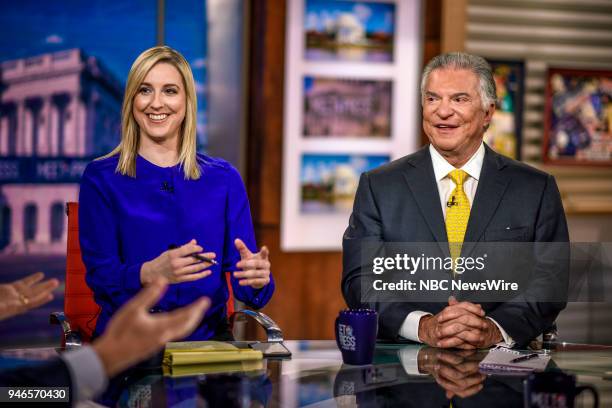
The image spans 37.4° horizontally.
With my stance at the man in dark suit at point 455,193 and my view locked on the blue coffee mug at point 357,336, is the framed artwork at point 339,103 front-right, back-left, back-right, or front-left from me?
back-right

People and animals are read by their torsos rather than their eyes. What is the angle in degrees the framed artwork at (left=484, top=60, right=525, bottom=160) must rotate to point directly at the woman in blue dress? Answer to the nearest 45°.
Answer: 0° — it already faces them

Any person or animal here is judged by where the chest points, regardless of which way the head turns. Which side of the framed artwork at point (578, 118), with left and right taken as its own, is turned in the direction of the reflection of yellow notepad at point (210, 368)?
front

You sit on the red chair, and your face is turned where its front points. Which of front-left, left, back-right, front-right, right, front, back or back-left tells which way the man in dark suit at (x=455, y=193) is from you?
left

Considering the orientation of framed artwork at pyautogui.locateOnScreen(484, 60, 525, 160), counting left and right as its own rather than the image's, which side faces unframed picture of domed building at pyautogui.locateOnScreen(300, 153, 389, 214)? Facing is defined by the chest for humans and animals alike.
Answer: right

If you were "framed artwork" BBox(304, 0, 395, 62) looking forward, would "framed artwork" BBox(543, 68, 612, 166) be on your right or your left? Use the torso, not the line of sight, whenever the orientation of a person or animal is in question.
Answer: on your left

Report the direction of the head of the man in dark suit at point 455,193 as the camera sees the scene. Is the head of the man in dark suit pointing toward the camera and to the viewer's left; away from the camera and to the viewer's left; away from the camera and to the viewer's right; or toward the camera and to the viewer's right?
toward the camera and to the viewer's left

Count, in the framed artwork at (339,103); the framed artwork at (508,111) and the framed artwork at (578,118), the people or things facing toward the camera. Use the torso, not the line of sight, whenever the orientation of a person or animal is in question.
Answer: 3

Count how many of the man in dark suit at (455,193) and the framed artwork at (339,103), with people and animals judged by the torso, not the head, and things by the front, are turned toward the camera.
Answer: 2

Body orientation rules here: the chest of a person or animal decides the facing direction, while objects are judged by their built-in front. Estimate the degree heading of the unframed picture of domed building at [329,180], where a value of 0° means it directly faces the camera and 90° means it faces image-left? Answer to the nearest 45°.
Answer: approximately 0°

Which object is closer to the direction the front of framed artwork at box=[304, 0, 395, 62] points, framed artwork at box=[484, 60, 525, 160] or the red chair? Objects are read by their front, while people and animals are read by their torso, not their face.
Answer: the red chair

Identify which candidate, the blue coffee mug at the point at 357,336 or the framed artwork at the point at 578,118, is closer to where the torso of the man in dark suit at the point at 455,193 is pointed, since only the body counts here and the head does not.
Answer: the blue coffee mug
